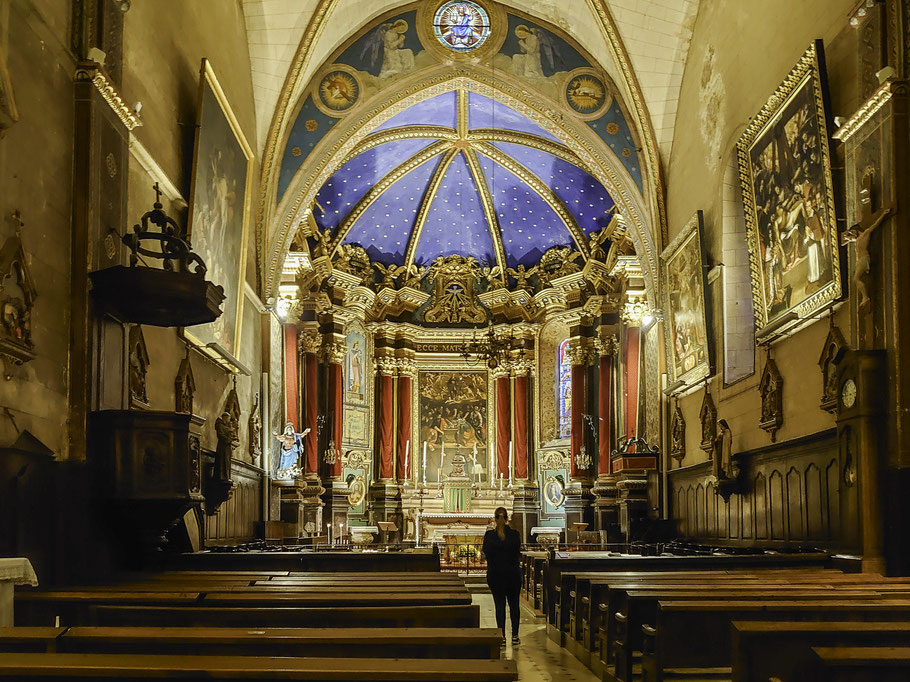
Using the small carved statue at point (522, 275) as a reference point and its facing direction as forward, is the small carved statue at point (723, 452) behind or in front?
in front

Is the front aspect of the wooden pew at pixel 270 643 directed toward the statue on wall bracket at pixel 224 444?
yes

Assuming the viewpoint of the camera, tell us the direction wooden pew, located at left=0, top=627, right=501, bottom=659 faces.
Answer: facing away from the viewer

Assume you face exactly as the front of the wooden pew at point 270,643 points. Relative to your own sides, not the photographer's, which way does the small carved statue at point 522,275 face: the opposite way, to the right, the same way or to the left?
the opposite way

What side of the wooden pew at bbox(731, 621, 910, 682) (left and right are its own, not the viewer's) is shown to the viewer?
back

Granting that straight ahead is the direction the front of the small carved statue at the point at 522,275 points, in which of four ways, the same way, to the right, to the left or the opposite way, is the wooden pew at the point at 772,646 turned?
the opposite way

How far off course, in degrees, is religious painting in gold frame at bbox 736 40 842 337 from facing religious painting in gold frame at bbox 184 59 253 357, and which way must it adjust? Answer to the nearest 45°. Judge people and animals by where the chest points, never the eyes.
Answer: approximately 45° to its right

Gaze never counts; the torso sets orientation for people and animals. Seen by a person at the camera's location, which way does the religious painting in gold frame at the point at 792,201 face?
facing the viewer and to the left of the viewer

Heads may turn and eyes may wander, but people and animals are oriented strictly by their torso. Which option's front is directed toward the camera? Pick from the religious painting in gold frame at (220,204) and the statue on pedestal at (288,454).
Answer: the statue on pedestal

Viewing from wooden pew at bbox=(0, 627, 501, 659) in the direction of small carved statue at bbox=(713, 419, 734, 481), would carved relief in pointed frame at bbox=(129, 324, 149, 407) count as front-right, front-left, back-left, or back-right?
front-left

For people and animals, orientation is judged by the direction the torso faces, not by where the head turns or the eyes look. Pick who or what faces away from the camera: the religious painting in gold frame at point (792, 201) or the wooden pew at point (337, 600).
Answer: the wooden pew

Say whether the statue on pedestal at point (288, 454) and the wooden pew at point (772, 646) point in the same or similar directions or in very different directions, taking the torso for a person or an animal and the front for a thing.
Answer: very different directions

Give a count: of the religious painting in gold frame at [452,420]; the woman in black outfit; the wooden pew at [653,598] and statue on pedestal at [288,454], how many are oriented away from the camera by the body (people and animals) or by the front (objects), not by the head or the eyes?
2

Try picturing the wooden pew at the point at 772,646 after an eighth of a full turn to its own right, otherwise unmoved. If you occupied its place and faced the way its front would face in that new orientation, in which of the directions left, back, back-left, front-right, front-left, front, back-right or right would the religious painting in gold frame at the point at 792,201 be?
front-left

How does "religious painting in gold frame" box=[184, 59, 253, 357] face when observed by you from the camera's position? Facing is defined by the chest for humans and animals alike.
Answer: facing to the right of the viewer

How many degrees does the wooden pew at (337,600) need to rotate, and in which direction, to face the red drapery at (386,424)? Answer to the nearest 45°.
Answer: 0° — it already faces it

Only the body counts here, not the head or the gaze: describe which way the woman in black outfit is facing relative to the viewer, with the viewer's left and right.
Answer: facing away from the viewer

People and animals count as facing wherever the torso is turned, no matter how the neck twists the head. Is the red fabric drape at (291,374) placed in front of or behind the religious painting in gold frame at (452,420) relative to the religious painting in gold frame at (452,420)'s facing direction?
in front

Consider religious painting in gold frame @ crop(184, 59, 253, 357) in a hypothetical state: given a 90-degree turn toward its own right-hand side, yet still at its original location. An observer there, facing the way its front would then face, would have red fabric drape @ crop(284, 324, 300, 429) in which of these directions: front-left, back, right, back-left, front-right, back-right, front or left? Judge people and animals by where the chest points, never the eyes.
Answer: back

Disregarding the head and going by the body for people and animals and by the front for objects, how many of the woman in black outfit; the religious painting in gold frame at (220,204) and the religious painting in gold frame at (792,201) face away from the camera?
1

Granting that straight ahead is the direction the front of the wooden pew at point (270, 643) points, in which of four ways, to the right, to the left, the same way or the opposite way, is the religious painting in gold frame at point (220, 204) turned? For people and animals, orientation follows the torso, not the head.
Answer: to the right

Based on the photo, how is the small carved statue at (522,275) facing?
toward the camera
